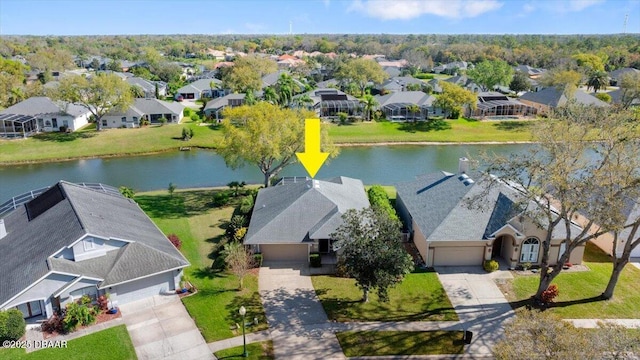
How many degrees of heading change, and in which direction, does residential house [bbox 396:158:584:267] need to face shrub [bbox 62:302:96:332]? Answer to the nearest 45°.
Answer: approximately 45° to its right

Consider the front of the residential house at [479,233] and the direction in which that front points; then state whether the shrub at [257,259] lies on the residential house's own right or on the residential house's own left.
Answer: on the residential house's own right

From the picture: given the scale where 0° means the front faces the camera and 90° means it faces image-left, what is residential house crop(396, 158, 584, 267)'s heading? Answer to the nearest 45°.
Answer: approximately 0°

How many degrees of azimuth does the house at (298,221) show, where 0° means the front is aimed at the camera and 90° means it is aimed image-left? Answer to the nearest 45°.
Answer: approximately 0°

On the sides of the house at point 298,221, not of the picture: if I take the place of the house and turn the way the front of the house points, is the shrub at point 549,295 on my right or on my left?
on my left

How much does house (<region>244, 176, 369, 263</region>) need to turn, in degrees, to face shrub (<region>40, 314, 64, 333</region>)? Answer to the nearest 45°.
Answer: approximately 45° to its right

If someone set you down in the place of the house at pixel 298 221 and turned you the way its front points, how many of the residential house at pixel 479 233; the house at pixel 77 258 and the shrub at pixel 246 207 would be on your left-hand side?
1

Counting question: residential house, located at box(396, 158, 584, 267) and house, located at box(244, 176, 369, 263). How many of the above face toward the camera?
2

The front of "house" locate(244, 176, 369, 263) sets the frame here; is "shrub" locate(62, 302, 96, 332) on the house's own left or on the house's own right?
on the house's own right

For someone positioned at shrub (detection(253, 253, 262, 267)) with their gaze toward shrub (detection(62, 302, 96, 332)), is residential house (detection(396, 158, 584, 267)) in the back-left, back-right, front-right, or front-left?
back-left

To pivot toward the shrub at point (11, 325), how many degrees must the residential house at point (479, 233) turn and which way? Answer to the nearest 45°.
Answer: approximately 45° to its right

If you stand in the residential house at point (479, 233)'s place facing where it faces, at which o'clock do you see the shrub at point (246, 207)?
The shrub is roughly at 3 o'clock from the residential house.
